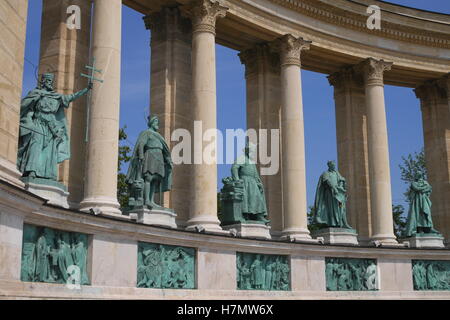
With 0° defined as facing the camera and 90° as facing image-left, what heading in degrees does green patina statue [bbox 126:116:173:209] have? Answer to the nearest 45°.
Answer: approximately 315°

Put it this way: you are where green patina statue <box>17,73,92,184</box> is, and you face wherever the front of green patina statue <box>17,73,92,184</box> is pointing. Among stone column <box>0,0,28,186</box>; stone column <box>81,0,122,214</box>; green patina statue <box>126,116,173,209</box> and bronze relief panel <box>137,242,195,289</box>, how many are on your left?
3

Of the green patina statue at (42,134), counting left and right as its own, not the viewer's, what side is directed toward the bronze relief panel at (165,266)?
left

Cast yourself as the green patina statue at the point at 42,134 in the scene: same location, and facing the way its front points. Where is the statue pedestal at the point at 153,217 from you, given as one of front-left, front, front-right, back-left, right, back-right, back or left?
left

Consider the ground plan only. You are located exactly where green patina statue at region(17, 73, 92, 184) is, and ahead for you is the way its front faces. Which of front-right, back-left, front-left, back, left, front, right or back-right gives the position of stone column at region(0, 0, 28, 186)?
front-right

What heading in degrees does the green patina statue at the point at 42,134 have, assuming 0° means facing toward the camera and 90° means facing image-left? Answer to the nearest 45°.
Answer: approximately 315°

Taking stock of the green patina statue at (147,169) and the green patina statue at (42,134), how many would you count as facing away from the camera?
0

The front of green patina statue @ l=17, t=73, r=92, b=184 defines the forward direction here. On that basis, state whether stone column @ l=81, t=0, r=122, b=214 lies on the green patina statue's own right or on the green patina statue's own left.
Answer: on the green patina statue's own left

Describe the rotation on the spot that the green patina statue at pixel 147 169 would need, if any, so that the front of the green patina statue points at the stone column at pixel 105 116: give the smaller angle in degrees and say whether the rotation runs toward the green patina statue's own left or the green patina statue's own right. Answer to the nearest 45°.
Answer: approximately 90° to the green patina statue's own right

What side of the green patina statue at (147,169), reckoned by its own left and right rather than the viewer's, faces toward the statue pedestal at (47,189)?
right
